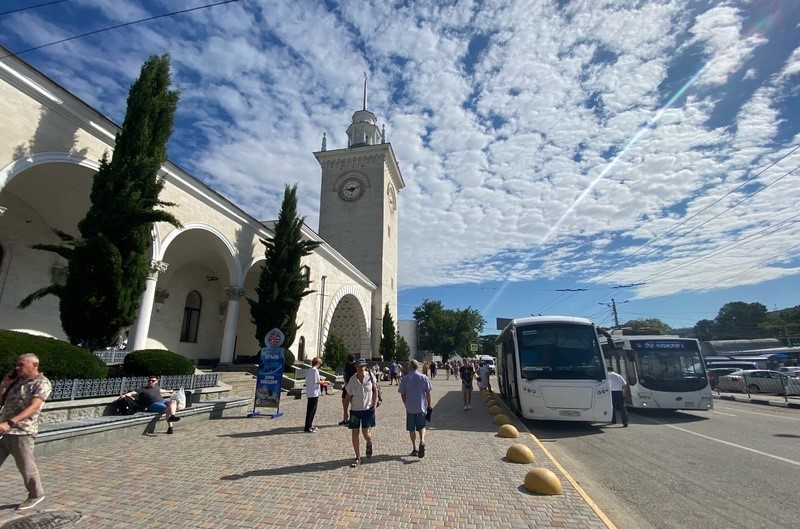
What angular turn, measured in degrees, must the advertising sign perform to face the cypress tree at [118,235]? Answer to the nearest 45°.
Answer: approximately 90° to its right

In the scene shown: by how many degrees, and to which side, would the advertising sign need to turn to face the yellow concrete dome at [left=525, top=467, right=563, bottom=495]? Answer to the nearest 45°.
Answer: approximately 45° to its left

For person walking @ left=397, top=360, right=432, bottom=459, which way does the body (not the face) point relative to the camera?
away from the camera

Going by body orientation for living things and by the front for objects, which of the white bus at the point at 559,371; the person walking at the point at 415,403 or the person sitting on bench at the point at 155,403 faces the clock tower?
the person walking

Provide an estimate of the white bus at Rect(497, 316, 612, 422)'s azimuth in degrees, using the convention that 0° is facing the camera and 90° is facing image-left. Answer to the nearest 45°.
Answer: approximately 0°

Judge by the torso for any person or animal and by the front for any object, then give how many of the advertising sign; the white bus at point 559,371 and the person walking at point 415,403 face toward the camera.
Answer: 2

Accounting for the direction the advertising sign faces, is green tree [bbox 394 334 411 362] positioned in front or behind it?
behind
